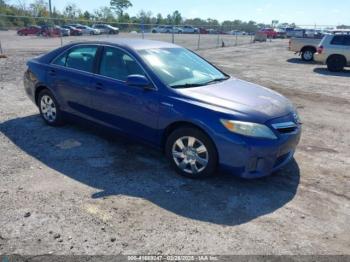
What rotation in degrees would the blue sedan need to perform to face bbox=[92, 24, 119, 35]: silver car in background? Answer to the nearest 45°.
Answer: approximately 135° to its left

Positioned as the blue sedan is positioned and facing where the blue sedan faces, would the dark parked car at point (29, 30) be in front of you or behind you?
behind
